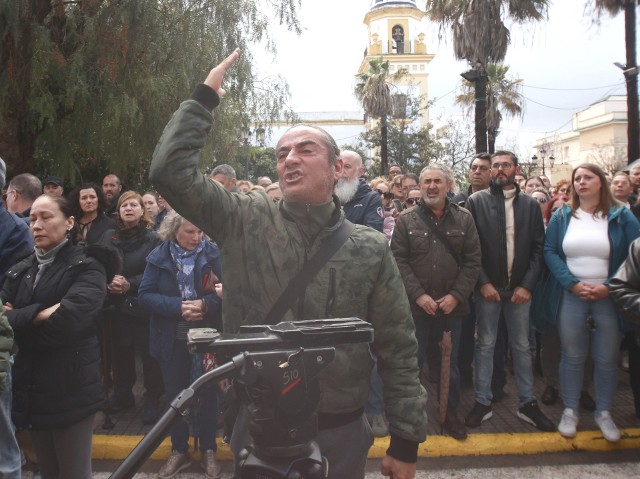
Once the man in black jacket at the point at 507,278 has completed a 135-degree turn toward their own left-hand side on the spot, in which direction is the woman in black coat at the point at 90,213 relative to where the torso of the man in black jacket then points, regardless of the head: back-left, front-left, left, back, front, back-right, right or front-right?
back-left

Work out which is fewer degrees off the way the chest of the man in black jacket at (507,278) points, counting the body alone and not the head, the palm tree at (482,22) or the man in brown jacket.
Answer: the man in brown jacket

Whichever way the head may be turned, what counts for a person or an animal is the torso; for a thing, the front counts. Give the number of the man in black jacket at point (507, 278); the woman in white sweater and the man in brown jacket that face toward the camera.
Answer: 3

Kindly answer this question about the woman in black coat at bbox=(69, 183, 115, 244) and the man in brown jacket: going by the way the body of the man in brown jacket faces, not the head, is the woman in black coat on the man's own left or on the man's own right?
on the man's own right

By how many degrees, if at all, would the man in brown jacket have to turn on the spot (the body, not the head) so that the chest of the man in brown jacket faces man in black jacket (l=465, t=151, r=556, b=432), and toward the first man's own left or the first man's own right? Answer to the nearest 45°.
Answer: approximately 135° to the first man's own left

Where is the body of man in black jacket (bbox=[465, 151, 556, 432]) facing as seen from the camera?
toward the camera

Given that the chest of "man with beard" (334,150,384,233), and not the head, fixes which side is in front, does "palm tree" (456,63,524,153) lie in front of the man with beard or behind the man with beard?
behind

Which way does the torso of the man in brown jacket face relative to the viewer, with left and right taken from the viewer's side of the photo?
facing the viewer

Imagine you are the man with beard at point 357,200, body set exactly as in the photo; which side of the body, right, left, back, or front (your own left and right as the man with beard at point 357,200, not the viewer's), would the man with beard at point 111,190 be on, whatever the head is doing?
right

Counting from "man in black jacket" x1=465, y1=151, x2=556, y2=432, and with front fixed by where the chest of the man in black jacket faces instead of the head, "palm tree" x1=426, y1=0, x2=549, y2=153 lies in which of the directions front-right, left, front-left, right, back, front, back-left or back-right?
back

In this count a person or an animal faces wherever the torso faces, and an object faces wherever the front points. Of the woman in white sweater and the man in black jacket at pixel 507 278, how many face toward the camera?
2

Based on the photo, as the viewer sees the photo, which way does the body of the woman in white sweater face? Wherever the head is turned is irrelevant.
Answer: toward the camera
